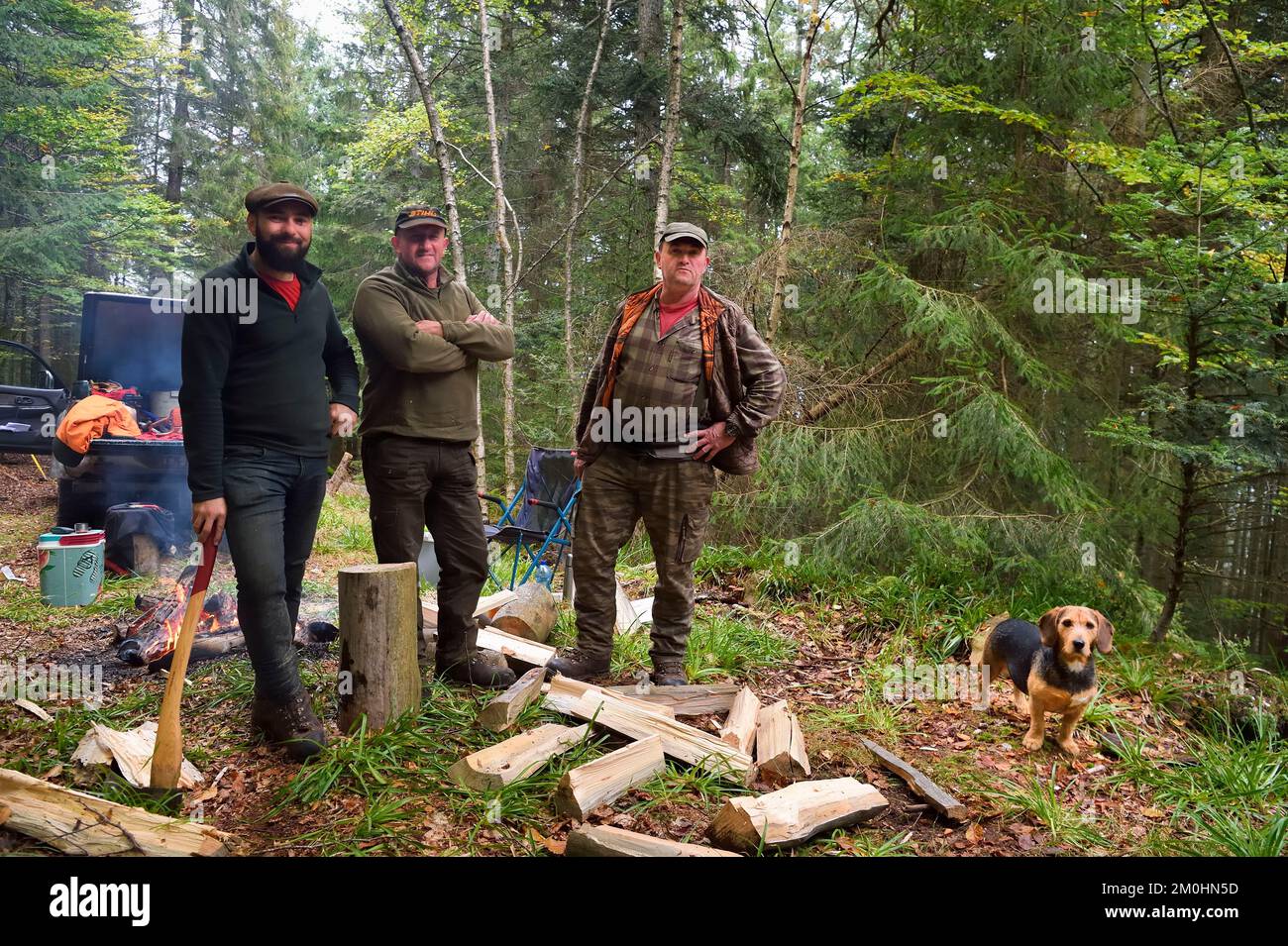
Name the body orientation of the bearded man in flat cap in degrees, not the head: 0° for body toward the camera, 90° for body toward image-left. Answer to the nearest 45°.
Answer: approximately 315°

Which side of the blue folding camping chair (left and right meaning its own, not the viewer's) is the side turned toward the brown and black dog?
left

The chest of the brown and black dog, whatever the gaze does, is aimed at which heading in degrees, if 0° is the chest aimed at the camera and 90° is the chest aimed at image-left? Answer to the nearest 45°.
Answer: approximately 315°

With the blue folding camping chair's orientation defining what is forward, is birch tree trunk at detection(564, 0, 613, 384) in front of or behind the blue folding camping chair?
behind

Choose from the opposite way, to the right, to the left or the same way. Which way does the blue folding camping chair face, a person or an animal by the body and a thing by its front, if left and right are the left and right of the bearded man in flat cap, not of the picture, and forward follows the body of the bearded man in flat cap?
to the right

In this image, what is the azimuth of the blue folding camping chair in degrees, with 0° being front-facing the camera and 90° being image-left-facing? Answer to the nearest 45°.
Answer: approximately 45°

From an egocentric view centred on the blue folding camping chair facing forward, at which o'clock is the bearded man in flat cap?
The bearded man in flat cap is roughly at 11 o'clock from the blue folding camping chair.

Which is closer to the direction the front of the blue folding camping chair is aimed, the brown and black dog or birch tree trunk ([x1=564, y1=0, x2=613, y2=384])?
the brown and black dog

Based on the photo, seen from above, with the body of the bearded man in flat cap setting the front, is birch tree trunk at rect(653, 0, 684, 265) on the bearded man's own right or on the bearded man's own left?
on the bearded man's own left
